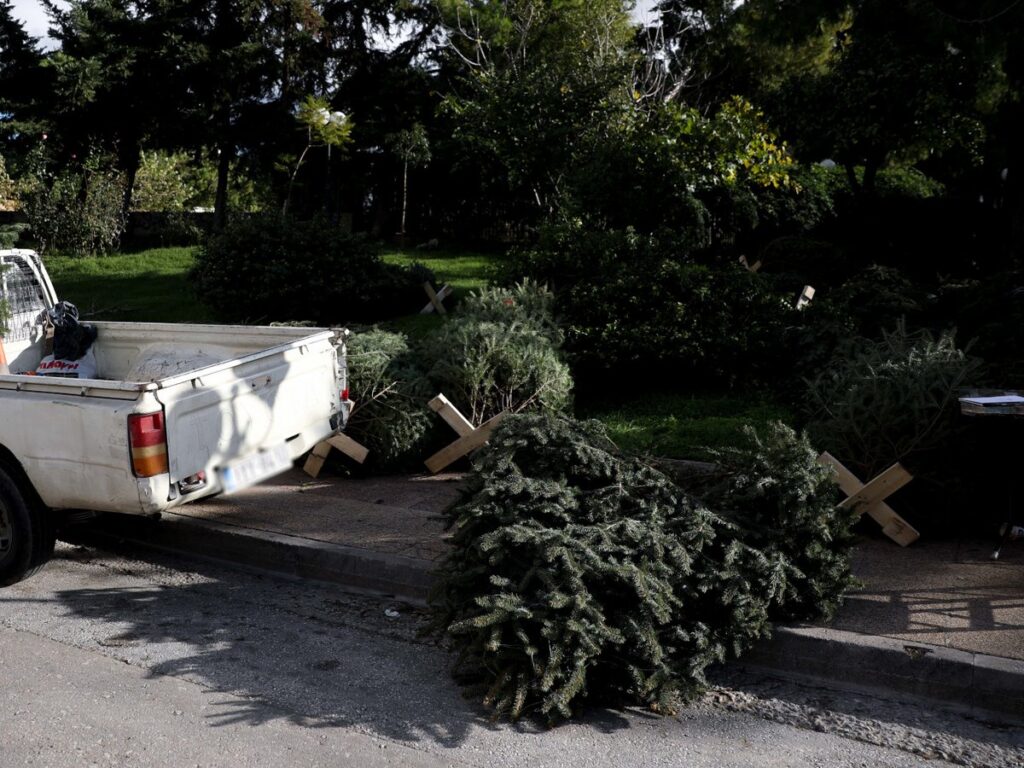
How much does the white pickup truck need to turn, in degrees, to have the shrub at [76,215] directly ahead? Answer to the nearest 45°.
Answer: approximately 45° to its right

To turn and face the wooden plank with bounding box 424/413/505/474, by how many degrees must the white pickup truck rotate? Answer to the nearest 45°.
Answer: approximately 90° to its right

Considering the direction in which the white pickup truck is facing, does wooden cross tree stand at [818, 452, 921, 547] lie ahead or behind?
behind

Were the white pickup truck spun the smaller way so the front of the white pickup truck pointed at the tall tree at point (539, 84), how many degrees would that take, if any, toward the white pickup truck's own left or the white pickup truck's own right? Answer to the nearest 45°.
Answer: approximately 90° to the white pickup truck's own right

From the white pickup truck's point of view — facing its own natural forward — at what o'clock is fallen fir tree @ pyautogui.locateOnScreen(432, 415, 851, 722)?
The fallen fir tree is roughly at 6 o'clock from the white pickup truck.

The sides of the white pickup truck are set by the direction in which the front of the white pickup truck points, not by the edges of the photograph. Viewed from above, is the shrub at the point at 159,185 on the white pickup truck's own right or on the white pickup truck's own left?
on the white pickup truck's own right

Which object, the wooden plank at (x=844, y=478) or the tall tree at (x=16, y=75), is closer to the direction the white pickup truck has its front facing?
the tall tree

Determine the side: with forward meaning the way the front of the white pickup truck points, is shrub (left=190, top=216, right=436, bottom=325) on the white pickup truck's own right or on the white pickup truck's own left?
on the white pickup truck's own right

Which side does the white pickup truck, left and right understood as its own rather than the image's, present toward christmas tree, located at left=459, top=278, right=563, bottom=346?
right

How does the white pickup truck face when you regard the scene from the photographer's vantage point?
facing away from the viewer and to the left of the viewer

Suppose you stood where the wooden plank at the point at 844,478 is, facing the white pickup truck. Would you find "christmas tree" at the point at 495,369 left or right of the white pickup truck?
right

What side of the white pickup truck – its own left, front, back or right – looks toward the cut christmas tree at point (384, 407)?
right
